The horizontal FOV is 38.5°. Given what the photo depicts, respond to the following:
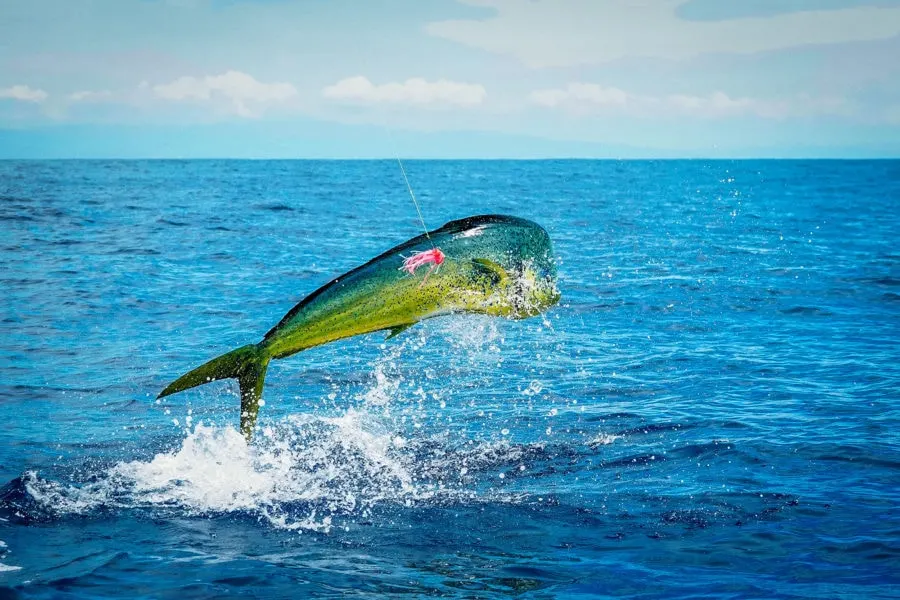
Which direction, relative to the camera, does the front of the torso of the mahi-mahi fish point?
to the viewer's right
